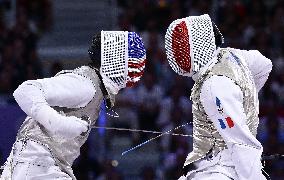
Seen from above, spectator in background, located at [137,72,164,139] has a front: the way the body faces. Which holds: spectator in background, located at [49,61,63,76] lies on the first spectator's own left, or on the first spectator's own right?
on the first spectator's own right

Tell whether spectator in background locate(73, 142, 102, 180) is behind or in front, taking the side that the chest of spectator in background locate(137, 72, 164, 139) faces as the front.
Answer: in front

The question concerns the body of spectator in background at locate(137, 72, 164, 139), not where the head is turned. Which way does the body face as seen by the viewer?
toward the camera

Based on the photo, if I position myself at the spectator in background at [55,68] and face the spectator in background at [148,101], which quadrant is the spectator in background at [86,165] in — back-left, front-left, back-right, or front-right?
front-right

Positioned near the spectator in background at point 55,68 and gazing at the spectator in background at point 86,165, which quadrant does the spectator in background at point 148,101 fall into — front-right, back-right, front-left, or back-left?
front-left
